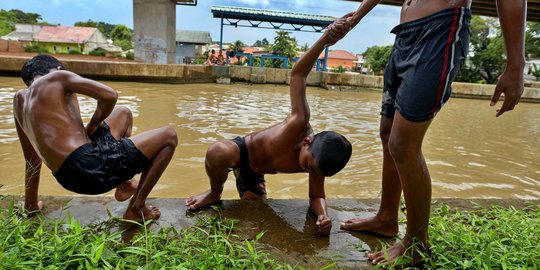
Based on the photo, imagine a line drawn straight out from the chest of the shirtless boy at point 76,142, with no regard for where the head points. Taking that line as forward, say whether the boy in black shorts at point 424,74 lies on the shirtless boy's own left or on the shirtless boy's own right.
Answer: on the shirtless boy's own right

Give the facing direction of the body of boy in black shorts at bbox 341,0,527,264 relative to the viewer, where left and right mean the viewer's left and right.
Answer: facing the viewer and to the left of the viewer

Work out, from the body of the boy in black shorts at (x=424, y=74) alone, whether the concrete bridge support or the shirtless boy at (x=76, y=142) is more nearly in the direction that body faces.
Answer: the shirtless boy

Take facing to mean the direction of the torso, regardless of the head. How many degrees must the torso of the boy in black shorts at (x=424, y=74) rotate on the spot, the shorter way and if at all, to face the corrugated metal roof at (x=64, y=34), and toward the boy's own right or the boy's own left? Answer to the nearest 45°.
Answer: approximately 90° to the boy's own right

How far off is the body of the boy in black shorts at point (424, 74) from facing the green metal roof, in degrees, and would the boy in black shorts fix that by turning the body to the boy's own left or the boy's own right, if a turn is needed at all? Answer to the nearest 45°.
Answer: approximately 90° to the boy's own right

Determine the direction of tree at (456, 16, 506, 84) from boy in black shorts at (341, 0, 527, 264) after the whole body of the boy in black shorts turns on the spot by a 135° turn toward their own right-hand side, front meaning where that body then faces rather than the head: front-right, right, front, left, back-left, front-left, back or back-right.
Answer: front

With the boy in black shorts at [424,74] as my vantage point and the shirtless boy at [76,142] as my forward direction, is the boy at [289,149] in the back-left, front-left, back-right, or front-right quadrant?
front-right

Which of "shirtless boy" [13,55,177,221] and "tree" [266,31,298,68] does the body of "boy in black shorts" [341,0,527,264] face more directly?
the shirtless boy

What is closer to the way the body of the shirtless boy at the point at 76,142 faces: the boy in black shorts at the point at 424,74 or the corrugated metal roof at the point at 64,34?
the corrugated metal roof

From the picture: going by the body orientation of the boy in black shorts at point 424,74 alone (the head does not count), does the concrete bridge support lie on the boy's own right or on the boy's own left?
on the boy's own right

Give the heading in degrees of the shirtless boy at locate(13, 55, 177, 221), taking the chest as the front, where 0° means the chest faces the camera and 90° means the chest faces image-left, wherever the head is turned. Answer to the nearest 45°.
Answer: approximately 225°

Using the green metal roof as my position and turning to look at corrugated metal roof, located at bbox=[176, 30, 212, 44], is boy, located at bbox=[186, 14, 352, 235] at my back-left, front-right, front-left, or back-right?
back-left

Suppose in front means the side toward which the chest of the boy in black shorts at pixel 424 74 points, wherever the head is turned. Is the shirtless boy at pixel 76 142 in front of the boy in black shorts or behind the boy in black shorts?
in front
